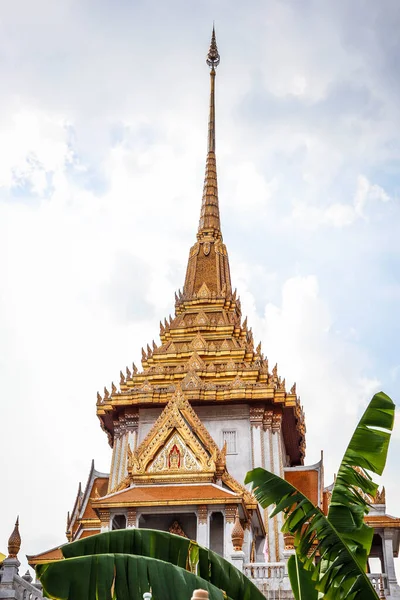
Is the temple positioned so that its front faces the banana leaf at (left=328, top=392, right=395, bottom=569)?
yes

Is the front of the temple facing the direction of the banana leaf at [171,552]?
yes

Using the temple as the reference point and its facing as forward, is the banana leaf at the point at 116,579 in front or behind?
in front

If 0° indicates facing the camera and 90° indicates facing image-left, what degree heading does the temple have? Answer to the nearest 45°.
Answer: approximately 0°
